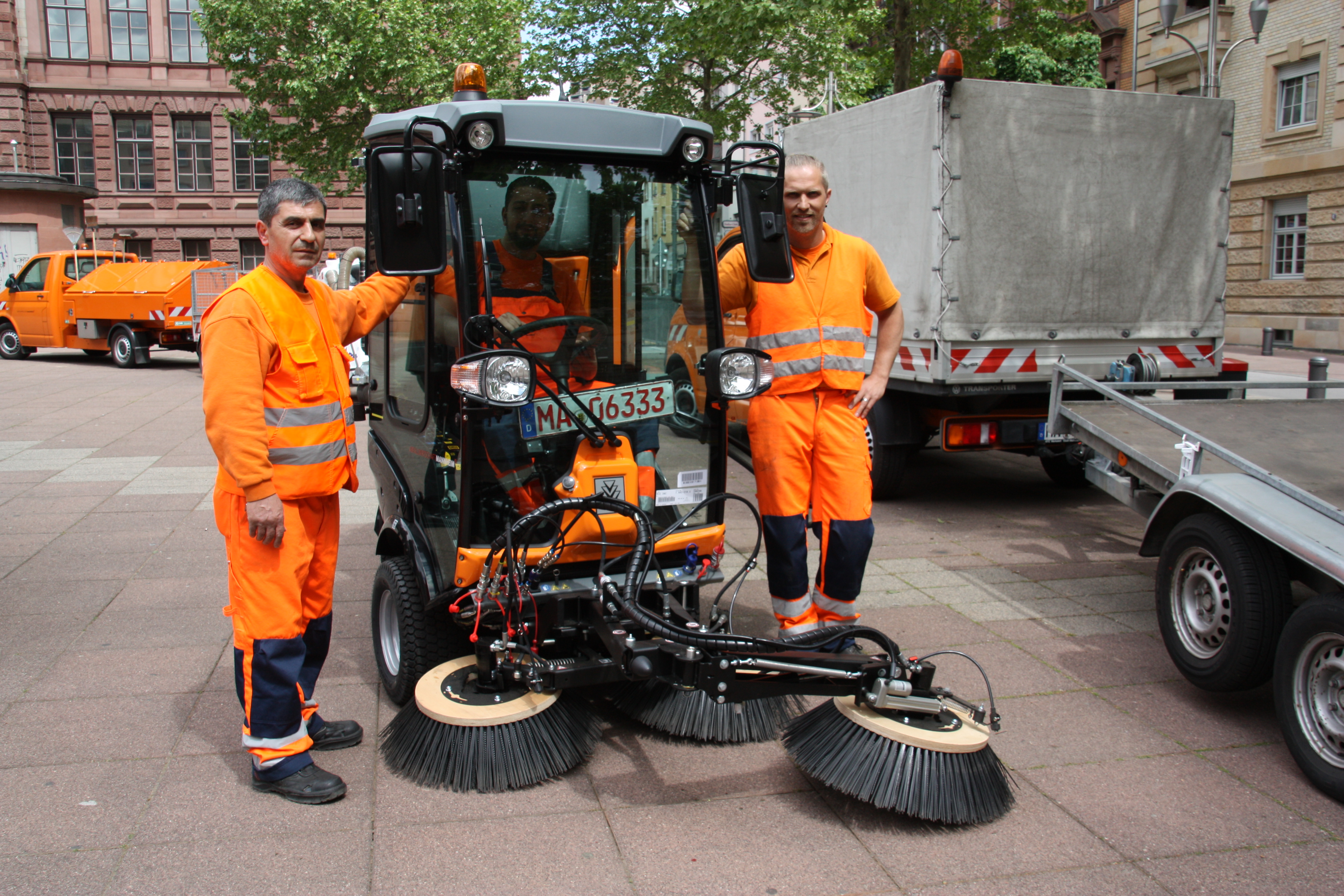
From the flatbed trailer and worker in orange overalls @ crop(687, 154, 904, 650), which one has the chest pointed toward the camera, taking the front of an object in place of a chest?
the worker in orange overalls

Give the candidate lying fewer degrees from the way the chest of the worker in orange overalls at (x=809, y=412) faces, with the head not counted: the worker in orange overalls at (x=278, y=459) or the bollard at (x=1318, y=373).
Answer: the worker in orange overalls

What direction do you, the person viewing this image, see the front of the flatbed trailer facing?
facing away from the viewer and to the left of the viewer

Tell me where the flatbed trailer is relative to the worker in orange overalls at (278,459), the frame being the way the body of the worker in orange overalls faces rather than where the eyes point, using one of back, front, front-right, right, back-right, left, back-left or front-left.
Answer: front-left

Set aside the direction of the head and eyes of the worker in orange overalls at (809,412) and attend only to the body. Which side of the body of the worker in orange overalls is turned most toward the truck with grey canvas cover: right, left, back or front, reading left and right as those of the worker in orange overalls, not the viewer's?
back

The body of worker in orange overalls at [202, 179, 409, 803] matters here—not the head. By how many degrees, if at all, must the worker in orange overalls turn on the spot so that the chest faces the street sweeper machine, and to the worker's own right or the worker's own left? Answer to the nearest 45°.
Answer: approximately 45° to the worker's own left

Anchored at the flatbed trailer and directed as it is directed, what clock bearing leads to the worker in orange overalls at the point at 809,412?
The worker in orange overalls is roughly at 10 o'clock from the flatbed trailer.

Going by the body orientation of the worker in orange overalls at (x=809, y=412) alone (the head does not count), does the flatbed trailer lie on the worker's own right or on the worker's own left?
on the worker's own left

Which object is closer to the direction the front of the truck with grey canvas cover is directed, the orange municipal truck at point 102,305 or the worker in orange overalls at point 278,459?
the orange municipal truck

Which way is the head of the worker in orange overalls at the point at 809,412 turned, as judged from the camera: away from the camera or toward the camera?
toward the camera

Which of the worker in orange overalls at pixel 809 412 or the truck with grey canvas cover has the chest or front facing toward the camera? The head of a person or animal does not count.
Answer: the worker in orange overalls

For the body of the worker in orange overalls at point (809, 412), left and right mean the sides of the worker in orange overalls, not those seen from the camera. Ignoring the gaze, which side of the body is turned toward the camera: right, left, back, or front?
front

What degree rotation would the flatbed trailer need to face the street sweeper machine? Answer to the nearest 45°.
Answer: approximately 90° to its left

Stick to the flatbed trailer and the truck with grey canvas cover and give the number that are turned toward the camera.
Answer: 0

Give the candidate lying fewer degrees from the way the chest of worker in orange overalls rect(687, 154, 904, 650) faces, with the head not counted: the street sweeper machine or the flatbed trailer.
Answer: the street sweeper machine

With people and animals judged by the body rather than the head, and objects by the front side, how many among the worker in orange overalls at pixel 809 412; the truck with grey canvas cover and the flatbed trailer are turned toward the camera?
1

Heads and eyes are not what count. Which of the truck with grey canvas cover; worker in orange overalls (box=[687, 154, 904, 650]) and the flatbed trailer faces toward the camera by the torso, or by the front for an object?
the worker in orange overalls
